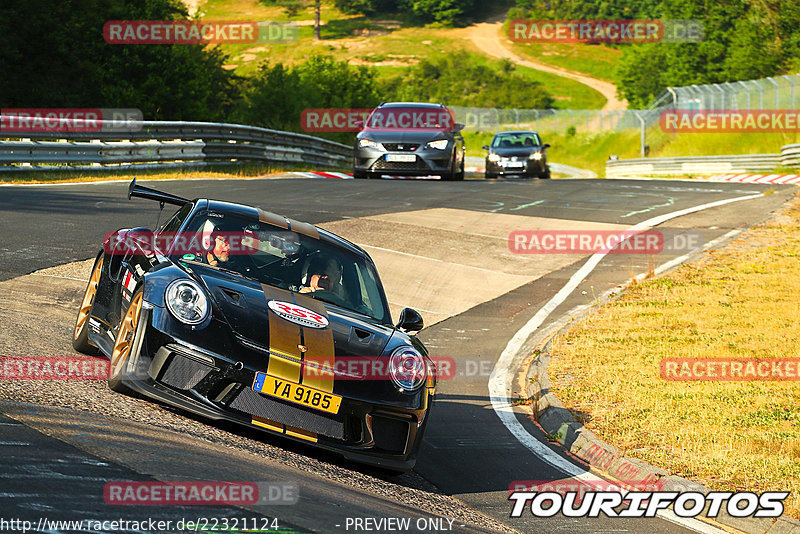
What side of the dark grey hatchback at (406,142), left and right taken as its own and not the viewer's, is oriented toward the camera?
front

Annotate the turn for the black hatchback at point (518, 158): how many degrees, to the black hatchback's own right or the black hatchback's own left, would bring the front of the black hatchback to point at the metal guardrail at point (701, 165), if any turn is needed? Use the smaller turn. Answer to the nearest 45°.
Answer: approximately 135° to the black hatchback's own left

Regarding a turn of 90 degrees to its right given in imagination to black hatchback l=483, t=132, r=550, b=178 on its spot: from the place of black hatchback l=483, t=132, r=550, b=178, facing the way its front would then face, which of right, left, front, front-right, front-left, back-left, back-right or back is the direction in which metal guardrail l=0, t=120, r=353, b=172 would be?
front-left

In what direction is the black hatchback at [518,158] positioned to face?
toward the camera

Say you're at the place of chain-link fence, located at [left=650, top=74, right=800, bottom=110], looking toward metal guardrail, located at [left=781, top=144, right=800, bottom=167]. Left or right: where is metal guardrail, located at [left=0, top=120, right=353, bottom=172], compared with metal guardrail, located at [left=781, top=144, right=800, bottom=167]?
right

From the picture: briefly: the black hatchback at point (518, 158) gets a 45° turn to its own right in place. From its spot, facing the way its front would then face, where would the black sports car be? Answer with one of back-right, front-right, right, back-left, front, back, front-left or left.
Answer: front-left

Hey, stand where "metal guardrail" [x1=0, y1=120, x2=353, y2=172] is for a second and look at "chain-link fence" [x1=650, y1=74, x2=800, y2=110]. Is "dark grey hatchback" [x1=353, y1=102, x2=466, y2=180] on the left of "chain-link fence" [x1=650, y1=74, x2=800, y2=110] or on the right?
right

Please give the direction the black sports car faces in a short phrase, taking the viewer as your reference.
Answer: facing the viewer and to the right of the viewer

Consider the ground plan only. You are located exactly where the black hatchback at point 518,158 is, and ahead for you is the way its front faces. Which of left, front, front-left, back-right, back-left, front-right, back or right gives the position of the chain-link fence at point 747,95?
back-left

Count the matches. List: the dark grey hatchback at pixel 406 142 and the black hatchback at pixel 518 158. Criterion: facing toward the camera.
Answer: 2

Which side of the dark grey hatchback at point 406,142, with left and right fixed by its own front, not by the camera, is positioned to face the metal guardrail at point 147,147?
right

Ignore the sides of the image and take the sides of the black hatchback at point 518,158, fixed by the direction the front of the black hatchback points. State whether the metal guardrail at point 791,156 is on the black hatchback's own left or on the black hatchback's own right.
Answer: on the black hatchback's own left

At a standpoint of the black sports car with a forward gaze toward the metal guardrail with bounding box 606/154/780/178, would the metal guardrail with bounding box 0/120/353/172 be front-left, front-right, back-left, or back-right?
front-left

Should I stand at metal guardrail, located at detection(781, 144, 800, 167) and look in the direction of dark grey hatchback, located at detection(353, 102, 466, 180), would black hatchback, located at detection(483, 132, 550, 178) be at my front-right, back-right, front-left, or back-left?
front-right

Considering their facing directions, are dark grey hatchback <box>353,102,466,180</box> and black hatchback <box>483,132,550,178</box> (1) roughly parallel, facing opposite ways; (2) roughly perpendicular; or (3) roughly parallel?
roughly parallel
